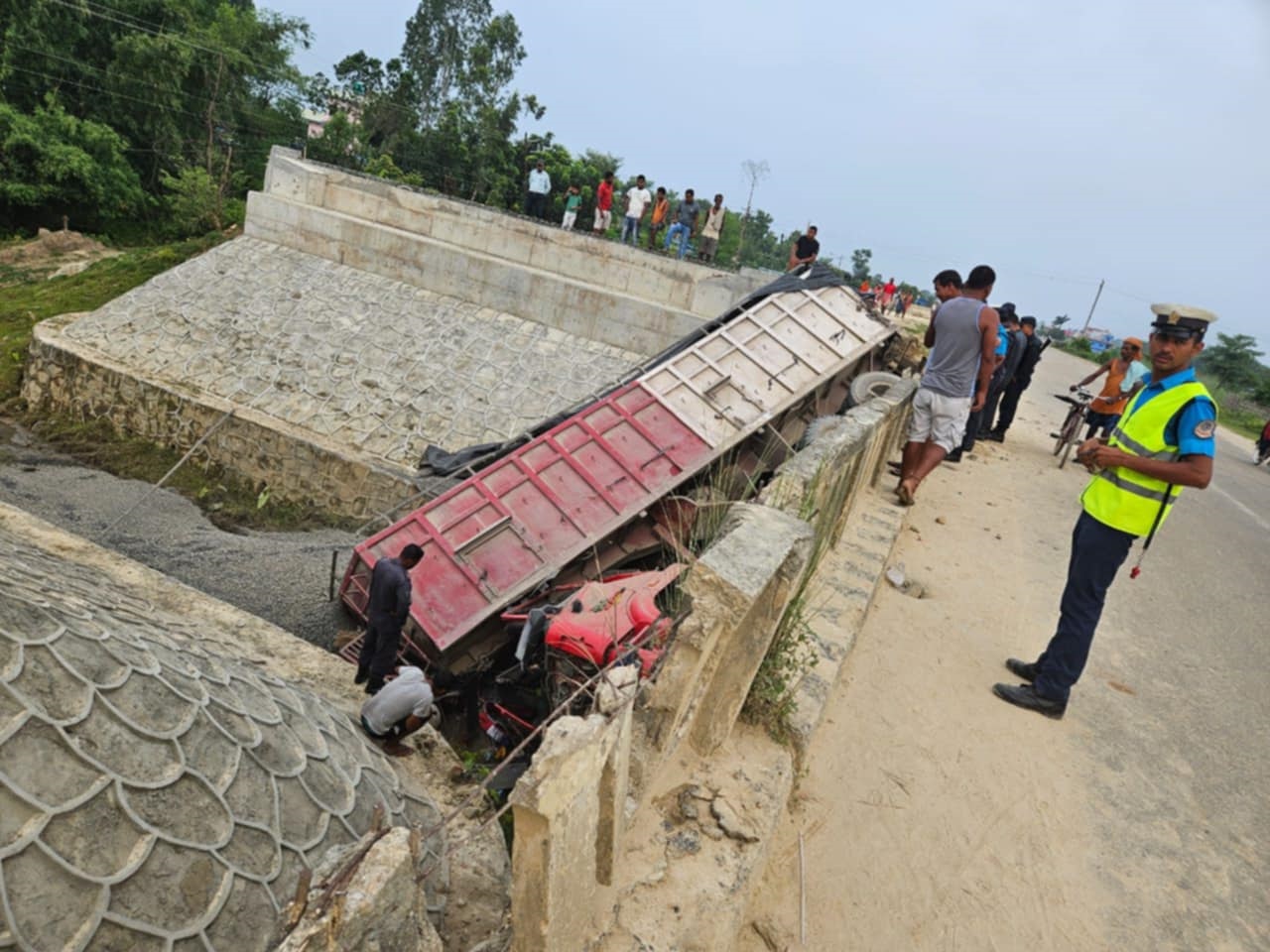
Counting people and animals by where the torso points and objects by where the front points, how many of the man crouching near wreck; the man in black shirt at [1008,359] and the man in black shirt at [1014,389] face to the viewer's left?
2

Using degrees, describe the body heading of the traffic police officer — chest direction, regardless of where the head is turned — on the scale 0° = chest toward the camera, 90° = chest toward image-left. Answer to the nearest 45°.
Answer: approximately 45°

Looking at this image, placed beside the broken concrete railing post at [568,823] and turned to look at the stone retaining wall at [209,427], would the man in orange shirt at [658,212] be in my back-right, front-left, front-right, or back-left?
front-right

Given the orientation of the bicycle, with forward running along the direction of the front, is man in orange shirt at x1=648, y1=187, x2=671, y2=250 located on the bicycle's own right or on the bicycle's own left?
on the bicycle's own right

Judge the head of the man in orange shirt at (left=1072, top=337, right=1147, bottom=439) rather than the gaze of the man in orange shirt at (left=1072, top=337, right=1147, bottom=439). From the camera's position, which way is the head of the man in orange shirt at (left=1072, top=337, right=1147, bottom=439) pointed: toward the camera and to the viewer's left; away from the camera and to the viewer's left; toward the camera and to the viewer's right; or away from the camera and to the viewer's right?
toward the camera and to the viewer's left

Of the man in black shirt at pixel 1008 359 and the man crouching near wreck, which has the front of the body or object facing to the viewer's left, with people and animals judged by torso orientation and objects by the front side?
the man in black shirt

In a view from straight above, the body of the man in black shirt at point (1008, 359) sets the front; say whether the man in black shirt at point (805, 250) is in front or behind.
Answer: in front

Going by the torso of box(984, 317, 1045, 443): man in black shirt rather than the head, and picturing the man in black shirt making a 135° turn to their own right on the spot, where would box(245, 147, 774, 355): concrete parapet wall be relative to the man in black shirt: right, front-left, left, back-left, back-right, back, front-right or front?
back-left

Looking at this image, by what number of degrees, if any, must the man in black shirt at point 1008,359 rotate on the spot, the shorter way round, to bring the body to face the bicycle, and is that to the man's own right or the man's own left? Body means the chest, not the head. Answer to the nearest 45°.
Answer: approximately 135° to the man's own right

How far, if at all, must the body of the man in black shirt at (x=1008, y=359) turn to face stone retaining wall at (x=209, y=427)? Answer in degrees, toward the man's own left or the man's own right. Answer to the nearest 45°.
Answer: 0° — they already face it

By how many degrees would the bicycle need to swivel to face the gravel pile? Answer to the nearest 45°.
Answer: approximately 90° to its right

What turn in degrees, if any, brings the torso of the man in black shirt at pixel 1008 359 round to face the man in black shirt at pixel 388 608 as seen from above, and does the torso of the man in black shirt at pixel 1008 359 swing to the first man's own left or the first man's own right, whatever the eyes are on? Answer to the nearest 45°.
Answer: approximately 45° to the first man's own left

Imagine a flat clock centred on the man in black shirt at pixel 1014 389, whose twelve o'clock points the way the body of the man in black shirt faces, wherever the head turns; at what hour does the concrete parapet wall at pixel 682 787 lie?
The concrete parapet wall is roughly at 9 o'clock from the man in black shirt.

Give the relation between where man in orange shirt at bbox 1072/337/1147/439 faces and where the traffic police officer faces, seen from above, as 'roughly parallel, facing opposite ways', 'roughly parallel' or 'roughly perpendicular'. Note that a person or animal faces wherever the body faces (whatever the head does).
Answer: roughly parallel

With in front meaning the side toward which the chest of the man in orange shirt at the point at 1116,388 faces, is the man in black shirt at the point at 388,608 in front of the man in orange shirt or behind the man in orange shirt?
in front

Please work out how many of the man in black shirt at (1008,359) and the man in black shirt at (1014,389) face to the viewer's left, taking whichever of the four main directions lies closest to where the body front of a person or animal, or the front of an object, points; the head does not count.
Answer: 2
